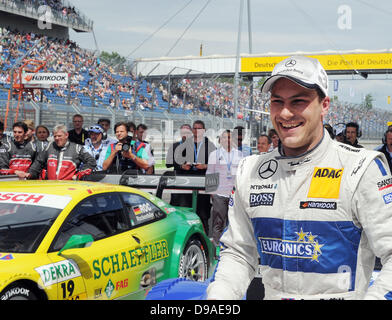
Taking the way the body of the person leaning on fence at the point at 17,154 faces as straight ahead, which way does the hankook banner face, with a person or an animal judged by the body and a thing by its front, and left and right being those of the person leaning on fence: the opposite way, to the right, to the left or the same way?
the same way

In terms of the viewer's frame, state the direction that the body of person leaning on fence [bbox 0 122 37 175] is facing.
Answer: toward the camera

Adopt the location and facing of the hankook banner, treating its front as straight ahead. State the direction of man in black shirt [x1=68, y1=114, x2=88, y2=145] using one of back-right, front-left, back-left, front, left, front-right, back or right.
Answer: front

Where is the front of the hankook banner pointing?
toward the camera

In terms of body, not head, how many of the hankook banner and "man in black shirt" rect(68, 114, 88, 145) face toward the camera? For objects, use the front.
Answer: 2

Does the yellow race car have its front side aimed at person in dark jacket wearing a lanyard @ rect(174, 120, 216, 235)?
no

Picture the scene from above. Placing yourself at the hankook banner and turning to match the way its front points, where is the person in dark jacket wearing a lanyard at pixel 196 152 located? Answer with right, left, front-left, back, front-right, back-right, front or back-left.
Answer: front

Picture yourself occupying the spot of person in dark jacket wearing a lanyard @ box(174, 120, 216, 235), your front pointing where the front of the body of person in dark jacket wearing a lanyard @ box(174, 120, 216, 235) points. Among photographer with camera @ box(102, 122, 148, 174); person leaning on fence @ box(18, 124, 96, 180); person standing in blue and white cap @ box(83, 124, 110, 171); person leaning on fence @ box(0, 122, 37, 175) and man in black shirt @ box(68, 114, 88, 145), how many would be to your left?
0

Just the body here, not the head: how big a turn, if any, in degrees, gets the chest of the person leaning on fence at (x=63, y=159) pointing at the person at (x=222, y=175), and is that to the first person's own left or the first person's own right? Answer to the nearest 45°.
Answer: approximately 90° to the first person's own left

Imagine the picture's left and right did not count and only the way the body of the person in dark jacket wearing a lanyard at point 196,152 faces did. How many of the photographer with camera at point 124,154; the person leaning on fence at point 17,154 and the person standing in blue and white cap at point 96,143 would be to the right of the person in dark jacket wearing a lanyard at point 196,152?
3

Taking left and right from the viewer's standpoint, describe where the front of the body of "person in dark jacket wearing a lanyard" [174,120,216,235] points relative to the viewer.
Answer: facing the viewer

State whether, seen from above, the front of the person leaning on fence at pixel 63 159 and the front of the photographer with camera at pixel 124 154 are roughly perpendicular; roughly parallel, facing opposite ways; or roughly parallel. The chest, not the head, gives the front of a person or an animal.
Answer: roughly parallel

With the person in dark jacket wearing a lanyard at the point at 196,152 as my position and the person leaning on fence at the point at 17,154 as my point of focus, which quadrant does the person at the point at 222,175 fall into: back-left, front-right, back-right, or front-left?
back-left

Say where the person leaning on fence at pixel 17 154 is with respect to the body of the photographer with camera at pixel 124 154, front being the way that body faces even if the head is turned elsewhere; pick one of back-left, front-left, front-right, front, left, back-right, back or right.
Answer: right

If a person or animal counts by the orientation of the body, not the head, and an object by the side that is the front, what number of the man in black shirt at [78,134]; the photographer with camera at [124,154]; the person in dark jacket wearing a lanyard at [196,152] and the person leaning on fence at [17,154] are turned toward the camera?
4

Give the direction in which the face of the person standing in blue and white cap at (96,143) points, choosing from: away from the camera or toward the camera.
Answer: toward the camera

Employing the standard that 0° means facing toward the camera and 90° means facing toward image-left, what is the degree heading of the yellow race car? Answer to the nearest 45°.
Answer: approximately 45°
